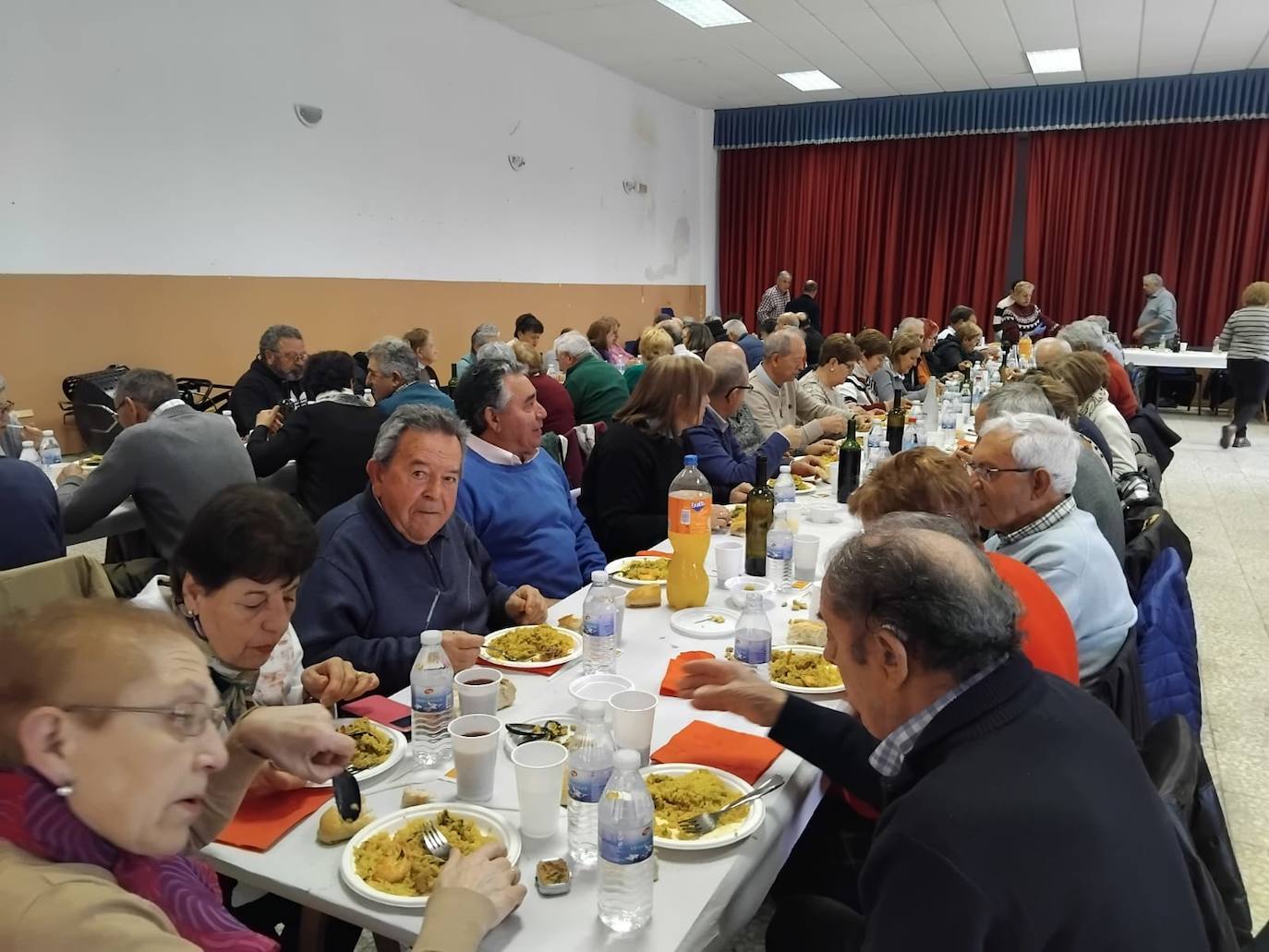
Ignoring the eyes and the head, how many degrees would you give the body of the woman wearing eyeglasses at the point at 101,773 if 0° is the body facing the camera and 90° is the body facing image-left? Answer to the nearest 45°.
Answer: approximately 270°

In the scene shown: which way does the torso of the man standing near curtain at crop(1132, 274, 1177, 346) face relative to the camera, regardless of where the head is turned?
to the viewer's left

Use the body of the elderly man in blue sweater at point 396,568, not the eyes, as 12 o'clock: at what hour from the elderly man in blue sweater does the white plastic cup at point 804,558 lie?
The white plastic cup is roughly at 10 o'clock from the elderly man in blue sweater.

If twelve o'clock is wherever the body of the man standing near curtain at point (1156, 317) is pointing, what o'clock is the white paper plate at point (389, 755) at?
The white paper plate is roughly at 9 o'clock from the man standing near curtain.

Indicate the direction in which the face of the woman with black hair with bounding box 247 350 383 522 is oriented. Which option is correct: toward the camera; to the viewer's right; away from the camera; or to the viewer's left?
away from the camera

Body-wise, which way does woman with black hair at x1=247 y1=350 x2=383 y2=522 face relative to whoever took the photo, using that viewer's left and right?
facing away from the viewer

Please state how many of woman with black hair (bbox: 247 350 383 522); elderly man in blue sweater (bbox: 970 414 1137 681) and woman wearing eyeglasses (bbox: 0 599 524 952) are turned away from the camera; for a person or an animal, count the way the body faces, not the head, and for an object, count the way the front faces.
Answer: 1

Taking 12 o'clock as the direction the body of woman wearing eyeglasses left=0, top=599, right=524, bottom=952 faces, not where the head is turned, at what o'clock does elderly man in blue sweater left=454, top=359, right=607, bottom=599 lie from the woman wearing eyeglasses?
The elderly man in blue sweater is roughly at 10 o'clock from the woman wearing eyeglasses.

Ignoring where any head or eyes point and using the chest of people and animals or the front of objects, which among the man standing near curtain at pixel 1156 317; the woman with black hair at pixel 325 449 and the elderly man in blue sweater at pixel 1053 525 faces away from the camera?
the woman with black hair

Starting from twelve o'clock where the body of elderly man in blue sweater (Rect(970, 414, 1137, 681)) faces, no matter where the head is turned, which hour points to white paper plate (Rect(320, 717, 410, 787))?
The white paper plate is roughly at 10 o'clock from the elderly man in blue sweater.

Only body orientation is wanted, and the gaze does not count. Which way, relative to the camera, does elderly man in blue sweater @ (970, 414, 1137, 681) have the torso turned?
to the viewer's left

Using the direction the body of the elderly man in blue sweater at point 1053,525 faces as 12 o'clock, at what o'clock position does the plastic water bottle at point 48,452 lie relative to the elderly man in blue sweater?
The plastic water bottle is roughly at 12 o'clock from the elderly man in blue sweater.
